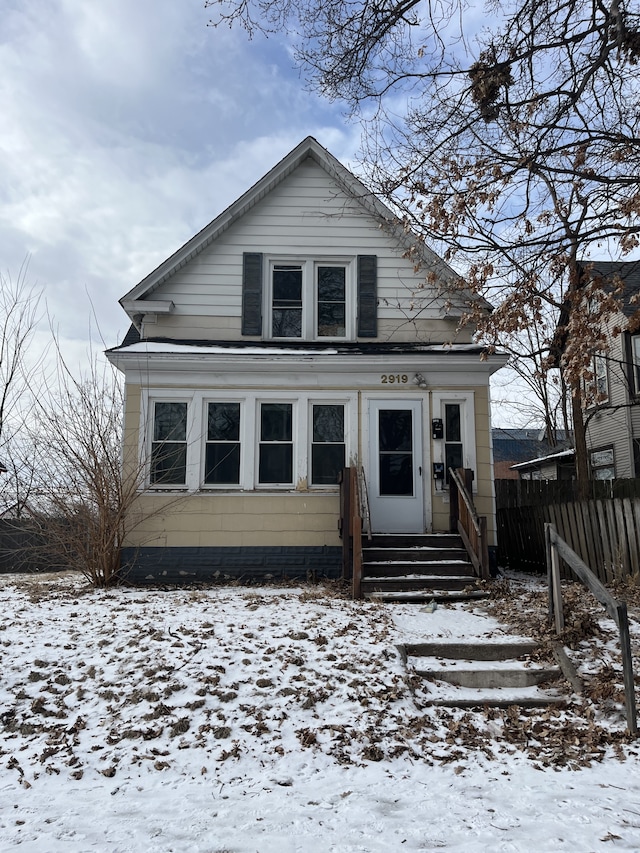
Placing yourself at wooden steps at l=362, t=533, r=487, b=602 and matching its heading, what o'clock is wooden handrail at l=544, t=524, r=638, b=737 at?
The wooden handrail is roughly at 11 o'clock from the wooden steps.

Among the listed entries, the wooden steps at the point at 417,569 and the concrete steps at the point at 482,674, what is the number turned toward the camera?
2

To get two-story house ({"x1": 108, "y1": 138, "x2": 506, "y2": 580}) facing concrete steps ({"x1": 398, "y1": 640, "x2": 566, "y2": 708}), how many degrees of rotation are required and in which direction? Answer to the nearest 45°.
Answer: approximately 45° to its left

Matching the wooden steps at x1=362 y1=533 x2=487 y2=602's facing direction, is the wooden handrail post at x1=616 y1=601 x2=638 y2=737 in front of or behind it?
in front

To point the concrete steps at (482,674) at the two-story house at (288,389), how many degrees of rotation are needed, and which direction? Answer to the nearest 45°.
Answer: approximately 135° to its right

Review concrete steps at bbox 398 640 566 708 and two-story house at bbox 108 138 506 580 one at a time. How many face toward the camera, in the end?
2

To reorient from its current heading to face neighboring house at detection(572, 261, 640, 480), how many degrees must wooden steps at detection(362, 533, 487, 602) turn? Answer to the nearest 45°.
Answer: approximately 135° to its left

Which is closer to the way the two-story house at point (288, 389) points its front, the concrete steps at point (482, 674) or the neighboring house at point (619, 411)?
the concrete steps

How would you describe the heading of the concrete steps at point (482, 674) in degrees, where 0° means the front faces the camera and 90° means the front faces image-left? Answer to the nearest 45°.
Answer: approximately 0°

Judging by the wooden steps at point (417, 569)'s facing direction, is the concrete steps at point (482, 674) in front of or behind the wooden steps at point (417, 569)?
in front

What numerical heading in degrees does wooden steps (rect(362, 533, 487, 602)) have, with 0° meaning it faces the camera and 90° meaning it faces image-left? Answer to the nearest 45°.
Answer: approximately 0°
